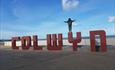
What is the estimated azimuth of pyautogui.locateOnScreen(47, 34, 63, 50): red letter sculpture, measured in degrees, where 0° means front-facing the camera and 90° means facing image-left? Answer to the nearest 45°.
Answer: approximately 0°

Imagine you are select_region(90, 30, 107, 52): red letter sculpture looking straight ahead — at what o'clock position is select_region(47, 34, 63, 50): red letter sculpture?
select_region(47, 34, 63, 50): red letter sculpture is roughly at 4 o'clock from select_region(90, 30, 107, 52): red letter sculpture.

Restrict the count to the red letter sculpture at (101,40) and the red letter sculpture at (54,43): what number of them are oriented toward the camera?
2

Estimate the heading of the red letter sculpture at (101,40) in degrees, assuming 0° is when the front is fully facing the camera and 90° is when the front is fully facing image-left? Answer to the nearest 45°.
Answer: approximately 0°

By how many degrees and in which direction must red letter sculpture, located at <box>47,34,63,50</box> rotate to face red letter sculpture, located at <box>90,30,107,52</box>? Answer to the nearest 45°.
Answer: approximately 45° to its left
